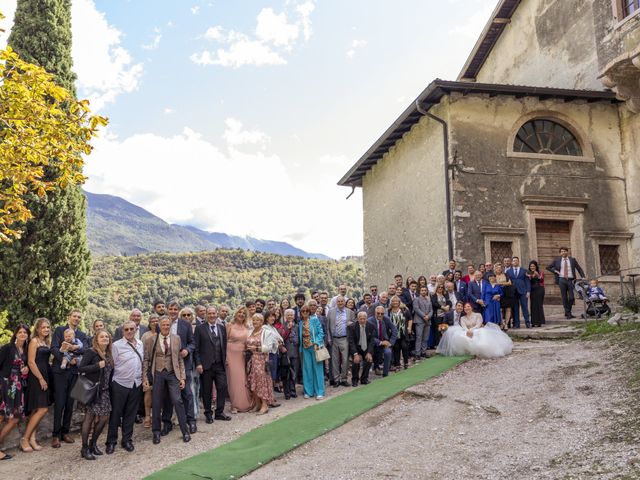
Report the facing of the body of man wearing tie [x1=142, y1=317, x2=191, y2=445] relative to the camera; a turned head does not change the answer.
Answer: toward the camera

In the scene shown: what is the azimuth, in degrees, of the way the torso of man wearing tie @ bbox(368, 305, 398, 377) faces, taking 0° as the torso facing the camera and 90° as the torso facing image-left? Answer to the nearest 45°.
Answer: approximately 0°

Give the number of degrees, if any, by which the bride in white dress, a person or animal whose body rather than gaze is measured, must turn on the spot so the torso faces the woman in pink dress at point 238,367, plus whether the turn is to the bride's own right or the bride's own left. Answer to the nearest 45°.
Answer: approximately 45° to the bride's own right

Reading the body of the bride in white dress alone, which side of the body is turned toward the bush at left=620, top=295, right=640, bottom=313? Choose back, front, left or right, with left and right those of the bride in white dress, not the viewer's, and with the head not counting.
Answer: left

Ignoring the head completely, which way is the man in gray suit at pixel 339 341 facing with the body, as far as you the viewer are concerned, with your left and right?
facing the viewer

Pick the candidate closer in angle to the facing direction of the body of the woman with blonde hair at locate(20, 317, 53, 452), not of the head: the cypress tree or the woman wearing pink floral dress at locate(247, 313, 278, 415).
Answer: the woman wearing pink floral dress

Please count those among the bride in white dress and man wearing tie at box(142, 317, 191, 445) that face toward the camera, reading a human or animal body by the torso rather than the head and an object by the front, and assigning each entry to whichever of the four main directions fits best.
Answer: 2

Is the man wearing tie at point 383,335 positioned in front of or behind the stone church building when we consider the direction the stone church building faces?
in front

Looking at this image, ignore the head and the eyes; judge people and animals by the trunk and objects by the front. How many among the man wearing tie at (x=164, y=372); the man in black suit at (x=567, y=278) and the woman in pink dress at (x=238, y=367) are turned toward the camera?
3

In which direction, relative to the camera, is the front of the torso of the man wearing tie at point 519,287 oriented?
toward the camera

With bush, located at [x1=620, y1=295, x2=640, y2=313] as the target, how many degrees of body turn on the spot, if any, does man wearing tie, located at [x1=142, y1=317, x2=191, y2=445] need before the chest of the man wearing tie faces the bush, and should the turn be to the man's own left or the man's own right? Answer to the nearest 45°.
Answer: approximately 90° to the man's own left

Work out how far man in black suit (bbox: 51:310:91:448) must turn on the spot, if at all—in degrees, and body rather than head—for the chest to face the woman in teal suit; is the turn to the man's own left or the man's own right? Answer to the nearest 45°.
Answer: approximately 45° to the man's own left
